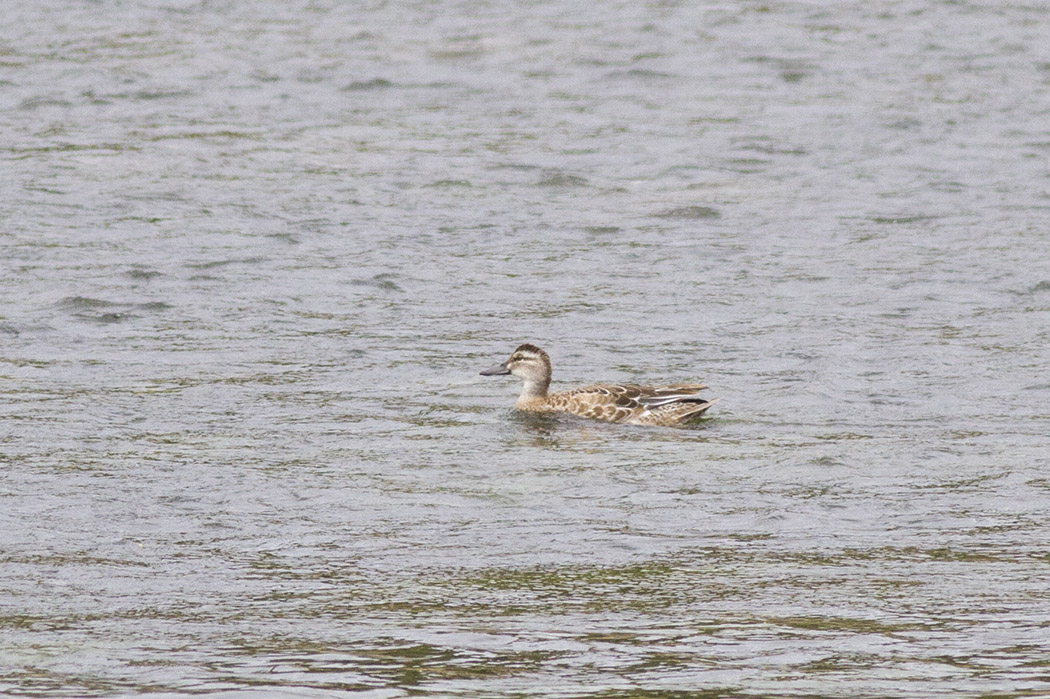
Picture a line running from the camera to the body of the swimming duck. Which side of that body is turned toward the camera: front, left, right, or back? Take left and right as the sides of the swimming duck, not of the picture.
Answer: left
